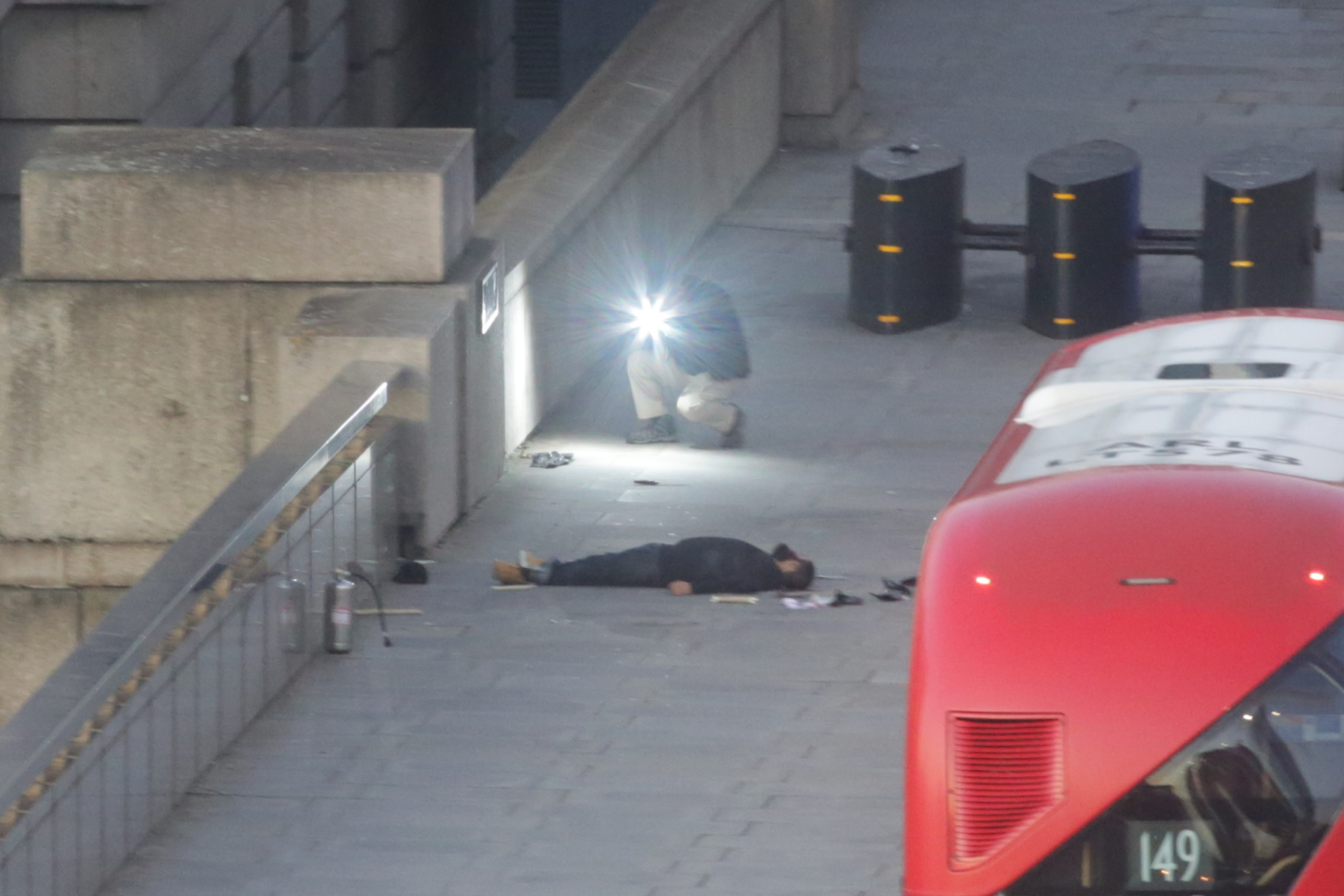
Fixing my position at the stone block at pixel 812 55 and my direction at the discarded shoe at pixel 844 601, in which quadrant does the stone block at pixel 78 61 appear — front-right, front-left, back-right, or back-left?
front-right

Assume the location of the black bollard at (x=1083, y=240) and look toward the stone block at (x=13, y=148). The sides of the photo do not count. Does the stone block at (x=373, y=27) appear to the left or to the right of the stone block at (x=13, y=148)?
right

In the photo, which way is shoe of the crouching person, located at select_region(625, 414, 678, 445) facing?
to the viewer's left

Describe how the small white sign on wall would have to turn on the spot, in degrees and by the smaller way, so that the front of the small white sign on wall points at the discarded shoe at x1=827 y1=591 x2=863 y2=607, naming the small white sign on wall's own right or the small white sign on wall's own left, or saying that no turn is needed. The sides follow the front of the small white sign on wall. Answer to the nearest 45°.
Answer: approximately 45° to the small white sign on wall's own right

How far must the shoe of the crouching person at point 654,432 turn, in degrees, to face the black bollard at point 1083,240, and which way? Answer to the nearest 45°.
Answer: approximately 135° to its right

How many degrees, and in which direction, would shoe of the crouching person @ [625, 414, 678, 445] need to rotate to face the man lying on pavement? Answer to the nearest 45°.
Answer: approximately 90° to its left

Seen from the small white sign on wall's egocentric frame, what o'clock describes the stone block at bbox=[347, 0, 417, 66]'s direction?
The stone block is roughly at 9 o'clock from the small white sign on wall.

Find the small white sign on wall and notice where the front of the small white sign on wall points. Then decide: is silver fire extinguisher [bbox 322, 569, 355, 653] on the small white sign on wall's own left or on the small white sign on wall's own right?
on the small white sign on wall's own right

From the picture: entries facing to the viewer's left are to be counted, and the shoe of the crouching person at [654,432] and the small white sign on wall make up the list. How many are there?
1

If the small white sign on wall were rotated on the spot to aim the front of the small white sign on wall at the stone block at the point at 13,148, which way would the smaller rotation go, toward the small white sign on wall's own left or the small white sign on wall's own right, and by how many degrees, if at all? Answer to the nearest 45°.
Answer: approximately 135° to the small white sign on wall's own left

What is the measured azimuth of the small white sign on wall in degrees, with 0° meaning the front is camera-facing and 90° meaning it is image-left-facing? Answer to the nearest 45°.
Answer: approximately 270°

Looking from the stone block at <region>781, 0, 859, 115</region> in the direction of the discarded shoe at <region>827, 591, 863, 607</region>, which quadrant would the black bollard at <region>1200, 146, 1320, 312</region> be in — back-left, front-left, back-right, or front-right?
front-left

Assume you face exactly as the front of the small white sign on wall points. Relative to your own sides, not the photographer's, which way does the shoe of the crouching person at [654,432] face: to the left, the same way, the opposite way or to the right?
the opposite way
